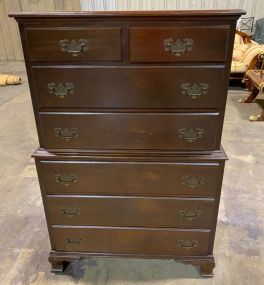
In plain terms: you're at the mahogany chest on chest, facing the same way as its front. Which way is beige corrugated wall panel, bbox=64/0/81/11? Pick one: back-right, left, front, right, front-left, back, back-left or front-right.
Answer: back

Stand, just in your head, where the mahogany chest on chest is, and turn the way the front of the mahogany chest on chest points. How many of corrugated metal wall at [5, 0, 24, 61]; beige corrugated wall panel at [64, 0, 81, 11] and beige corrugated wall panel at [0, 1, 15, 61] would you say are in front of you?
0

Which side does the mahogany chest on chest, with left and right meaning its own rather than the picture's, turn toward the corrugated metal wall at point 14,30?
back

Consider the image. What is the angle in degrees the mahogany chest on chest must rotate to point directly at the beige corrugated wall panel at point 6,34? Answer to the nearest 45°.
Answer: approximately 135° to its right

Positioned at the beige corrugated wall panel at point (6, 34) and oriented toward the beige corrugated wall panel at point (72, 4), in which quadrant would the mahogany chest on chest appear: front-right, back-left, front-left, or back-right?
front-right

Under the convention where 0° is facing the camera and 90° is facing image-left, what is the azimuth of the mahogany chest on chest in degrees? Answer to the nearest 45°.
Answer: approximately 0°
